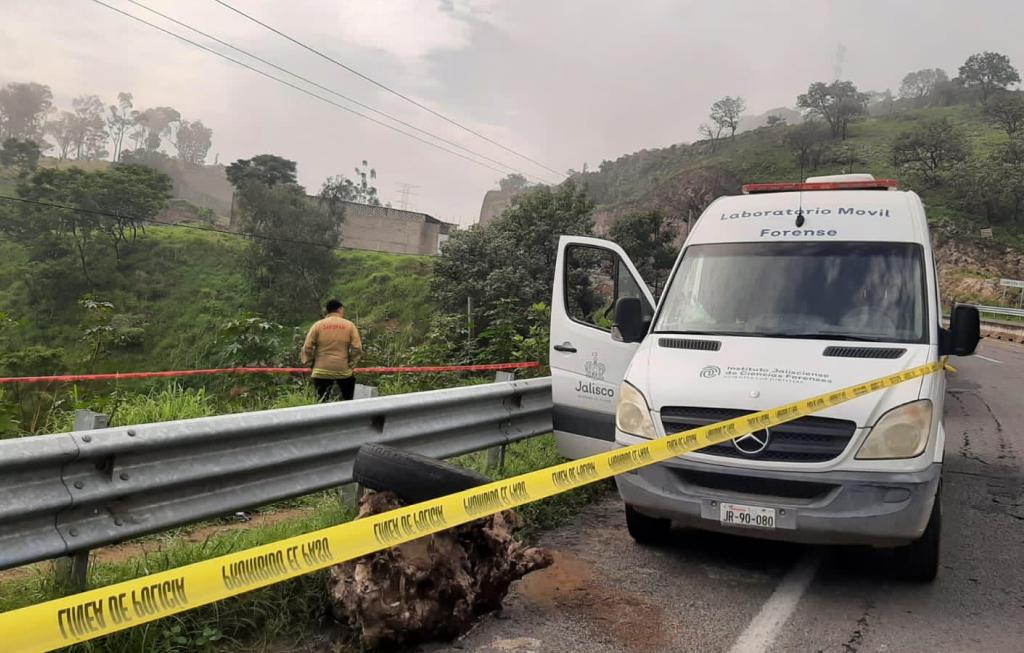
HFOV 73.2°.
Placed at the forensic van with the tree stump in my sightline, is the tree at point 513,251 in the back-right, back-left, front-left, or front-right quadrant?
back-right

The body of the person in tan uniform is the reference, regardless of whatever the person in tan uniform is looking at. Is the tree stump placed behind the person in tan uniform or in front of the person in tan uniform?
behind

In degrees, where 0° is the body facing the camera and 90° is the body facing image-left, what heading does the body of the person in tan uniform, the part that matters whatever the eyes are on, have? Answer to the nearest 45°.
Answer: approximately 180°

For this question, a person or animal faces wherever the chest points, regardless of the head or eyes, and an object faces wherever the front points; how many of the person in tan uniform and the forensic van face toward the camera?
1

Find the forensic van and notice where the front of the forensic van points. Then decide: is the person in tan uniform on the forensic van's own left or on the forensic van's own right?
on the forensic van's own right

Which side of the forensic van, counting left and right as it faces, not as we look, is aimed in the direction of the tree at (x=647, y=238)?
back

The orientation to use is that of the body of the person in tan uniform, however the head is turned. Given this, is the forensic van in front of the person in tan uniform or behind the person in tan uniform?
behind

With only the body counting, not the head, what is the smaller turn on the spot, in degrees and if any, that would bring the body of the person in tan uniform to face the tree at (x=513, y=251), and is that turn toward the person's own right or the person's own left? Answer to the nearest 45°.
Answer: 0° — they already face it

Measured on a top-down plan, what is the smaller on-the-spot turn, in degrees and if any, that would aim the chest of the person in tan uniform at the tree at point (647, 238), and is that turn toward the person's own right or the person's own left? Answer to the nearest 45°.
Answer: approximately 45° to the person's own right

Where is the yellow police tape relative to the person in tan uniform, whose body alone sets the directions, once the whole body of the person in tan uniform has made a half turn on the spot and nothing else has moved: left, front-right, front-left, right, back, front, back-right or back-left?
front

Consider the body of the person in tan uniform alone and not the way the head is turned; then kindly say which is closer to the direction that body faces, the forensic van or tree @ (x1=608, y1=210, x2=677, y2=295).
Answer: the tree

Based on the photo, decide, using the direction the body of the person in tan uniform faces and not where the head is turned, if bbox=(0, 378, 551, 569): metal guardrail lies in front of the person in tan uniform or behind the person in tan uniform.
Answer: behind
